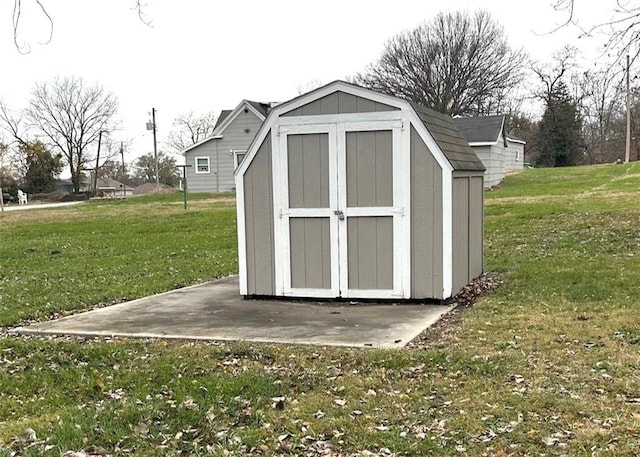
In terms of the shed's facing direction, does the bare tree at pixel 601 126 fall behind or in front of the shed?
behind

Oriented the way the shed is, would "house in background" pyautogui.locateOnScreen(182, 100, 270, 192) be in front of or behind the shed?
behind

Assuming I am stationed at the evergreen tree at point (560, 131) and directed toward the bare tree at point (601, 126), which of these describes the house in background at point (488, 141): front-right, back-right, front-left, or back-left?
back-right

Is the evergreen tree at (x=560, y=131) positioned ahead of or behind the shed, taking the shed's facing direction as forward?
behind

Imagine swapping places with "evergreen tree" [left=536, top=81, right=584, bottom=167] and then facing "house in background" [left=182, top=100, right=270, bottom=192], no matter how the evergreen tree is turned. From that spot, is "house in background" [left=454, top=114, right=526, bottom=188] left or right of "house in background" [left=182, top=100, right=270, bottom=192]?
left

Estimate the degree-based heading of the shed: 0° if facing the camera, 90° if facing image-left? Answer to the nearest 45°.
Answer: approximately 0°

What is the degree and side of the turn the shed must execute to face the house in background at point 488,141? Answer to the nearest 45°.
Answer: approximately 180°

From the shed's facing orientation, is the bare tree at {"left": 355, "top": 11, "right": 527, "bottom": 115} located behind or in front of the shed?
behind
